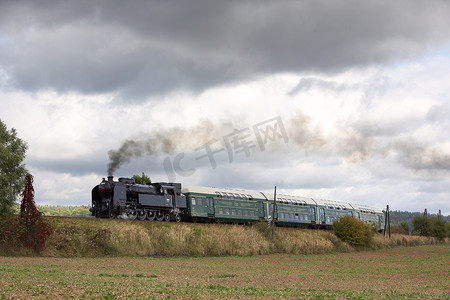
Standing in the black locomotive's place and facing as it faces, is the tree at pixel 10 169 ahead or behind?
ahead

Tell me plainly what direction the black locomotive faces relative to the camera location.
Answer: facing the viewer and to the left of the viewer

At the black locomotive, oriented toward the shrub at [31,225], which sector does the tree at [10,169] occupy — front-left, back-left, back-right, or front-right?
front-right

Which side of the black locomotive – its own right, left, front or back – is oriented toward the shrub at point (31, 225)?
front
